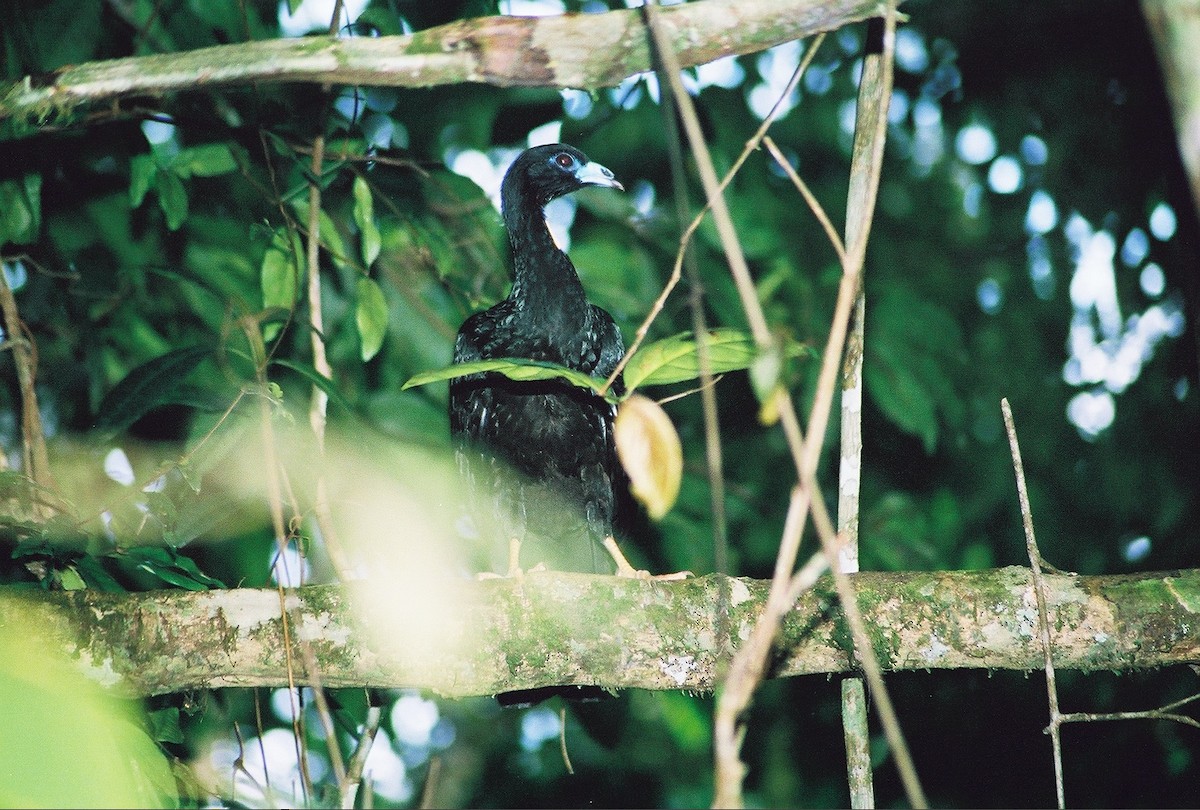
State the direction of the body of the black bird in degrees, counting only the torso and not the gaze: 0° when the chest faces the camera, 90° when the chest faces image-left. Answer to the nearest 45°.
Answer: approximately 0°

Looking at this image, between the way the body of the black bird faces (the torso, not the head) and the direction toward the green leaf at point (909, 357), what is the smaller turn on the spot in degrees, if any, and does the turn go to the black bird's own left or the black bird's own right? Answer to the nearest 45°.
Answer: approximately 90° to the black bird's own left

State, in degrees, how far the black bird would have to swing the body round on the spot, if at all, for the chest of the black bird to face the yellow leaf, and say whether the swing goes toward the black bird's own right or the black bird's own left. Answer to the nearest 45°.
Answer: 0° — it already faces it
